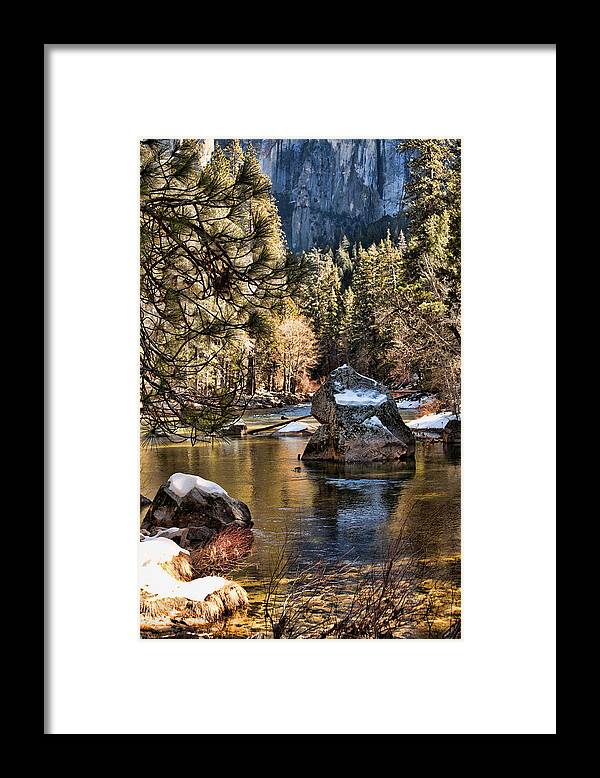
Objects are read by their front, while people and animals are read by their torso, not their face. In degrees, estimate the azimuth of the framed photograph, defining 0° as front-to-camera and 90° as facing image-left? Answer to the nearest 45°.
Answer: approximately 0°
